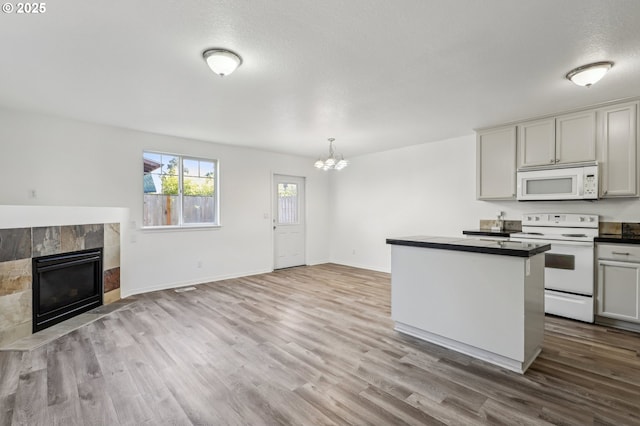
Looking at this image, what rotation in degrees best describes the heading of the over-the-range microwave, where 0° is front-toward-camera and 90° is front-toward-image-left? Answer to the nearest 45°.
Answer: approximately 0°

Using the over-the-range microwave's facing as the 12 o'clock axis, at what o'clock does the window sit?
The window is roughly at 2 o'clock from the over-the-range microwave.

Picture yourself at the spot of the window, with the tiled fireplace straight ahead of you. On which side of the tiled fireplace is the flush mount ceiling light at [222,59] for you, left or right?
left

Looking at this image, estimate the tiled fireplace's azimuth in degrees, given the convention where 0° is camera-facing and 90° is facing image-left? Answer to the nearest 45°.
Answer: approximately 315°

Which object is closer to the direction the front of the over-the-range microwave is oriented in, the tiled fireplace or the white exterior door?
the tiled fireplace

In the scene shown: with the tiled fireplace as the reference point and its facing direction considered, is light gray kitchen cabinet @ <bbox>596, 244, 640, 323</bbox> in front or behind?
in front

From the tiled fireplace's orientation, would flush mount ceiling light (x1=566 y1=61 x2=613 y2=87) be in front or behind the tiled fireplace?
in front
